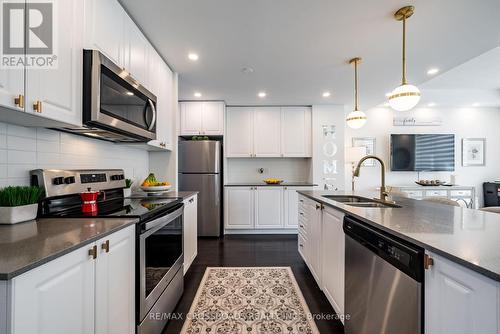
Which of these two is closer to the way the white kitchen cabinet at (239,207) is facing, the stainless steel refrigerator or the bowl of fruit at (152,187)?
the bowl of fruit

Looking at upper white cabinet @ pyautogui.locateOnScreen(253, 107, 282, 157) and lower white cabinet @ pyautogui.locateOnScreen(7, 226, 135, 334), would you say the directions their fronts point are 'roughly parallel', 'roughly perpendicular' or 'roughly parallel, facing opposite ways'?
roughly perpendicular

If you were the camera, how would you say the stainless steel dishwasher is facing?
facing the viewer and to the left of the viewer

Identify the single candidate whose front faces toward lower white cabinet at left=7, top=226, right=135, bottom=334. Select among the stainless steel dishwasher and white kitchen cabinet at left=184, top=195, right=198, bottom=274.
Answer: the stainless steel dishwasher

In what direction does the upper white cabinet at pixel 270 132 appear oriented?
toward the camera

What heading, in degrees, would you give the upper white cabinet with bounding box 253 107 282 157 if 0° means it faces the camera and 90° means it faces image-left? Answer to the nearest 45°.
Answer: approximately 0°

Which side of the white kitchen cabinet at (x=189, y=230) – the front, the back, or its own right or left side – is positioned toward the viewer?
right

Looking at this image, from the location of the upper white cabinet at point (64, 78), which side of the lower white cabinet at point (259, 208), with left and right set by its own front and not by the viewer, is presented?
front

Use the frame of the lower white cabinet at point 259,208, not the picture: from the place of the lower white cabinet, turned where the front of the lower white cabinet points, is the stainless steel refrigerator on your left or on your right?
on your right

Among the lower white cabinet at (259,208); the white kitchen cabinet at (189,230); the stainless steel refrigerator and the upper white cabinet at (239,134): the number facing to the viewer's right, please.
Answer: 1

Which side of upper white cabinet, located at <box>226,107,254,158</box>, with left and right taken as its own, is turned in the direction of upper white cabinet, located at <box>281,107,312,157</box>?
left

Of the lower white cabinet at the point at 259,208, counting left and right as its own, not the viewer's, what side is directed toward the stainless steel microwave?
front

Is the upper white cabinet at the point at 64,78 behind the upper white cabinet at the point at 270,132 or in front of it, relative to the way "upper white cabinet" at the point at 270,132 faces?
in front

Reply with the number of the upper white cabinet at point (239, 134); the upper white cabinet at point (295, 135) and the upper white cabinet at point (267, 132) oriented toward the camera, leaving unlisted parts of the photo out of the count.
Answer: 3

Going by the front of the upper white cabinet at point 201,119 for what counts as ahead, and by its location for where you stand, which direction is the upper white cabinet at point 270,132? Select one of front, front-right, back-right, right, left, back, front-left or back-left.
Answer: left

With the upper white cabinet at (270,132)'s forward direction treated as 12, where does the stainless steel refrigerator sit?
The stainless steel refrigerator is roughly at 2 o'clock from the upper white cabinet.

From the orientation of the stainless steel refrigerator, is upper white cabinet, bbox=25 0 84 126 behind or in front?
in front

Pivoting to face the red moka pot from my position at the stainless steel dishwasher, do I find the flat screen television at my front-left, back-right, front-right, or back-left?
back-right

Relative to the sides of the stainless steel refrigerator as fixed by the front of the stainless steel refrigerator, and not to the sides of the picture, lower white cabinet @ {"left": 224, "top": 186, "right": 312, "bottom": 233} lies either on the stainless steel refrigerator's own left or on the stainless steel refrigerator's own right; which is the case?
on the stainless steel refrigerator's own left

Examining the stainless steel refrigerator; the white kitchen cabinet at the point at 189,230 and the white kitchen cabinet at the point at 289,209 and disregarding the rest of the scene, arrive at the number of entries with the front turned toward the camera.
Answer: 2

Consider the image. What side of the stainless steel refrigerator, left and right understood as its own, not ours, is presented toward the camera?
front
